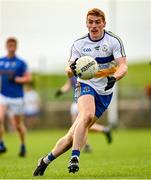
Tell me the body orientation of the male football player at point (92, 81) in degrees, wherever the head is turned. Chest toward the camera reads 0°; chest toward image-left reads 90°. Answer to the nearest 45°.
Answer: approximately 0°

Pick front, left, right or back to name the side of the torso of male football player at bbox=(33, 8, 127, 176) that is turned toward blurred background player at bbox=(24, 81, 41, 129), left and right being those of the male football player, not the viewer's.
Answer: back
